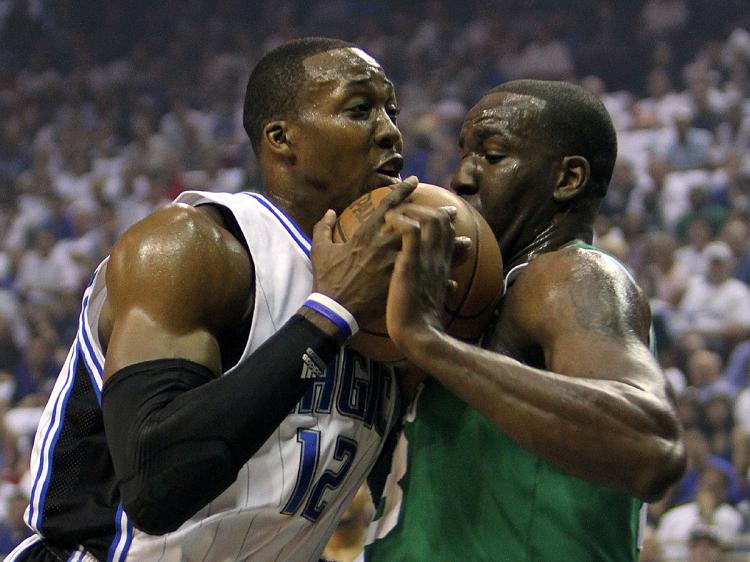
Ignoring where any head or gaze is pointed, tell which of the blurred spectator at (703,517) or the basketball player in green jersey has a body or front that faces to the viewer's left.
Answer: the basketball player in green jersey

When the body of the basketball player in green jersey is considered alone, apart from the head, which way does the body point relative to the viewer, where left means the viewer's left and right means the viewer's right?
facing to the left of the viewer

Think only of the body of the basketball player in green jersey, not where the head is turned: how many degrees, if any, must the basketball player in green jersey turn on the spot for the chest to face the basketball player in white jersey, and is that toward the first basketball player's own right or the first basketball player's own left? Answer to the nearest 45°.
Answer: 0° — they already face them

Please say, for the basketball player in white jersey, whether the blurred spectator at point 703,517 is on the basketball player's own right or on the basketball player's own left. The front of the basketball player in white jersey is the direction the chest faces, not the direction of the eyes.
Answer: on the basketball player's own left

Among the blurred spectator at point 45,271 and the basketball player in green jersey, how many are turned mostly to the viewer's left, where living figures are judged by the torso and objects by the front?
1

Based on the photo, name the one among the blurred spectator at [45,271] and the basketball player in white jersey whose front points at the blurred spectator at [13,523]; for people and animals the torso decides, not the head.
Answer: the blurred spectator at [45,271]

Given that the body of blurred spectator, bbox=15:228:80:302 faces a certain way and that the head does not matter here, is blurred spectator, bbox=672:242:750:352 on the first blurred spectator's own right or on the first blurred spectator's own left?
on the first blurred spectator's own left

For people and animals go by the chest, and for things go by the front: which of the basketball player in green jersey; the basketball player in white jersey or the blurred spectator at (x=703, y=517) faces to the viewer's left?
the basketball player in green jersey
